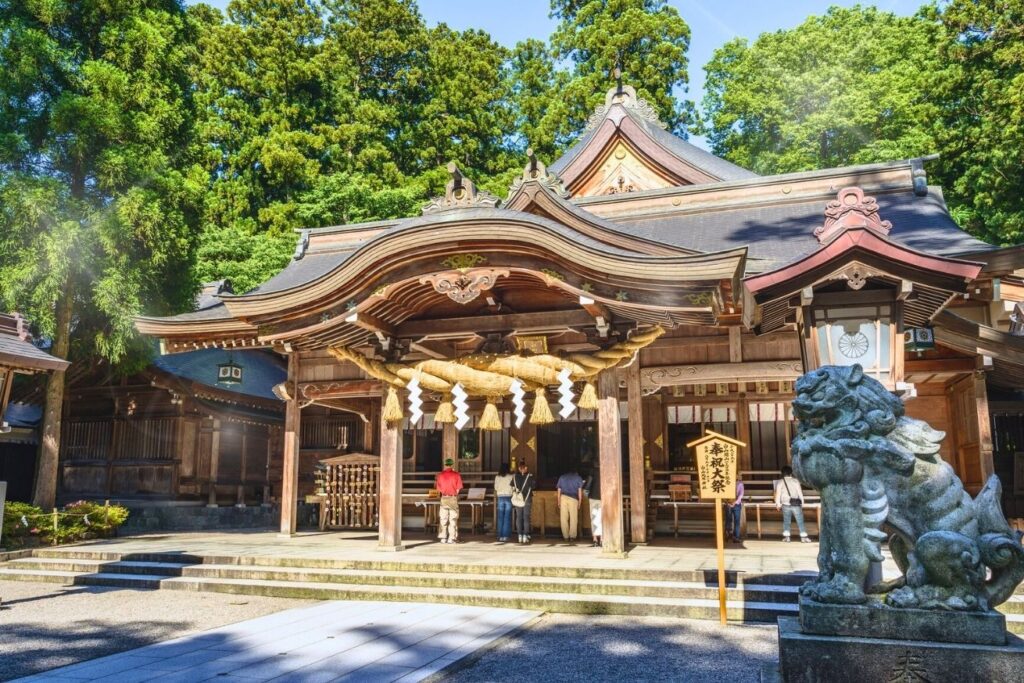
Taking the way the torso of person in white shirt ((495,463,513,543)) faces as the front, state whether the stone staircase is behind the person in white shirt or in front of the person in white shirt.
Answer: behind

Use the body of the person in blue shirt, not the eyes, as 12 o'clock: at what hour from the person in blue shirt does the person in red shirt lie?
The person in red shirt is roughly at 9 o'clock from the person in blue shirt.

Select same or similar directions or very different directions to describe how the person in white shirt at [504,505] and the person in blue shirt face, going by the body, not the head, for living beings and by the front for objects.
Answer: same or similar directions

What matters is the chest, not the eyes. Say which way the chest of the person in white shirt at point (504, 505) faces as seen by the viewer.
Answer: away from the camera

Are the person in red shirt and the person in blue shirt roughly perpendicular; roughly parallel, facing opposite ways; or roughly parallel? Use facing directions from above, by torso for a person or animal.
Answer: roughly parallel

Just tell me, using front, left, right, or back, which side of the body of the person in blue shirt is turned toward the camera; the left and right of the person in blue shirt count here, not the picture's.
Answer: back

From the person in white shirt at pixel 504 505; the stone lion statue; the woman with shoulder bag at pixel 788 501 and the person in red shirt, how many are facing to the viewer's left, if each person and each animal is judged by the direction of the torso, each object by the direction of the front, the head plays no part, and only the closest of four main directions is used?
1

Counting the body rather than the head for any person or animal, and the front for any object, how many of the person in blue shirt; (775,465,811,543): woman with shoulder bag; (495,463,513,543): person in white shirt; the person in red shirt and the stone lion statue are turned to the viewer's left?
1

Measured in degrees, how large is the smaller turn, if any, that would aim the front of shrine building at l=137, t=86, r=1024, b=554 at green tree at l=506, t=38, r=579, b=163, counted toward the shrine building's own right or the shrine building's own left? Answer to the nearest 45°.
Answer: approximately 135° to the shrine building's own right

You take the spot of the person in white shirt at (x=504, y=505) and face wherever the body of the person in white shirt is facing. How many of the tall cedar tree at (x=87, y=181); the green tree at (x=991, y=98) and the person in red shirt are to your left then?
2

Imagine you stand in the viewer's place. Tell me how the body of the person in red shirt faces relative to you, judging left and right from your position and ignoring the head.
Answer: facing away from the viewer

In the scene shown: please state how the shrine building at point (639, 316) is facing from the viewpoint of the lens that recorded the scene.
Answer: facing the viewer and to the left of the viewer

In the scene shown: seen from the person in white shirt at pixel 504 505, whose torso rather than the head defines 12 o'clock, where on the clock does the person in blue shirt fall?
The person in blue shirt is roughly at 3 o'clock from the person in white shirt.

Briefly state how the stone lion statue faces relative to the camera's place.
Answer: facing to the left of the viewer
